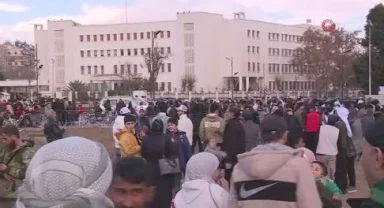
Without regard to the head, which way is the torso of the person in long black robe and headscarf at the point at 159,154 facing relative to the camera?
away from the camera

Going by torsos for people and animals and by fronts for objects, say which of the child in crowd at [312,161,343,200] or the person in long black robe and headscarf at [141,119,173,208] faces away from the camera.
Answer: the person in long black robe and headscarf

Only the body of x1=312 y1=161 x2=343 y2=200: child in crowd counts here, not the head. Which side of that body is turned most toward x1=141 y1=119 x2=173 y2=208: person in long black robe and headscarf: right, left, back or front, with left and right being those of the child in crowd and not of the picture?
right

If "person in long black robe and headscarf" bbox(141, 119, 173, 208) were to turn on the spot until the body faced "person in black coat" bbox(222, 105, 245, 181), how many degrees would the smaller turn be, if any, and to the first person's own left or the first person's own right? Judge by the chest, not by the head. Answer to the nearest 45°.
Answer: approximately 45° to the first person's own right
